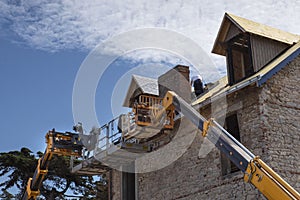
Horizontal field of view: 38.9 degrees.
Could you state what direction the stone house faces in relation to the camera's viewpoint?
facing the viewer and to the left of the viewer
